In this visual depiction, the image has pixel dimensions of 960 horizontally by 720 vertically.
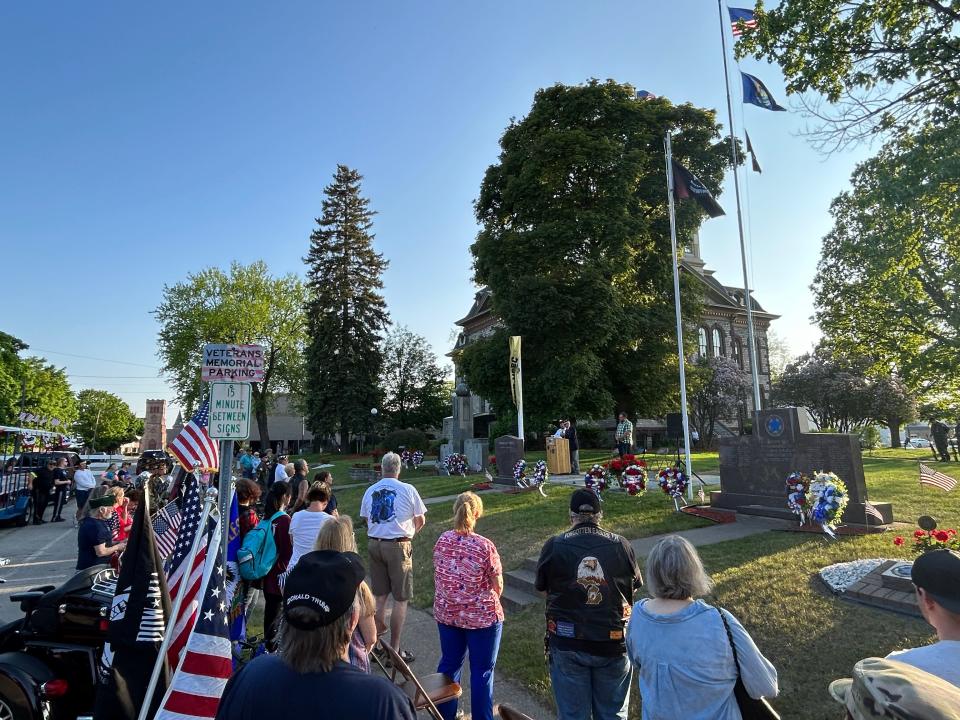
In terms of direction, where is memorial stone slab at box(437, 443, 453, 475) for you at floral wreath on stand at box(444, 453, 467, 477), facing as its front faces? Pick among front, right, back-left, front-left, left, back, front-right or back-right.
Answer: back

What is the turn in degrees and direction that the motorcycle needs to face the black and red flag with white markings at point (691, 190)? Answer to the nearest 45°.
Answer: approximately 135° to its right

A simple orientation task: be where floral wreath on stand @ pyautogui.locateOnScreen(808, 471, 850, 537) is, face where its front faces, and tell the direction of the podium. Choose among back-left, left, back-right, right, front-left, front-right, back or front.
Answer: right

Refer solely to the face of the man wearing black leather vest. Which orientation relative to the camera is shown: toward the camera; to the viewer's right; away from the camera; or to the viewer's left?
away from the camera

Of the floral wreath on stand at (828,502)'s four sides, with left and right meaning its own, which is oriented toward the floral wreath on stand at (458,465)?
right

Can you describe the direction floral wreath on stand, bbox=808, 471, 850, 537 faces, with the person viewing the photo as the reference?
facing the viewer and to the left of the viewer

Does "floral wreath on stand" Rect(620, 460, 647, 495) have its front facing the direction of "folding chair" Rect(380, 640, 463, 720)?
yes

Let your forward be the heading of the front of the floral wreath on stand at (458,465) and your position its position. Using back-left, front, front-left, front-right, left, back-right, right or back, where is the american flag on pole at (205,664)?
front

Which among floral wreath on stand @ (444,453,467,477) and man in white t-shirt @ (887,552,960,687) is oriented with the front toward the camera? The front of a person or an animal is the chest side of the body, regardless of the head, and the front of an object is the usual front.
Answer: the floral wreath on stand

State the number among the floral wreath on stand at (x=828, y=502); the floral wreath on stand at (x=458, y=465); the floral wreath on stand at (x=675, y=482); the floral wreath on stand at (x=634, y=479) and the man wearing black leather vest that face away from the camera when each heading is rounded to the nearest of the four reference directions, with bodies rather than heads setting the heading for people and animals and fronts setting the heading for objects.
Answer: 1

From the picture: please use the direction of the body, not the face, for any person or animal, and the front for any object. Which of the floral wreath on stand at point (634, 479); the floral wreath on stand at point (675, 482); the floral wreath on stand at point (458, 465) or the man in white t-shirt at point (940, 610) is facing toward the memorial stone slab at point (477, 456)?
the man in white t-shirt

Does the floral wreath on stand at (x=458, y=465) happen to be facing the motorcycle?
yes

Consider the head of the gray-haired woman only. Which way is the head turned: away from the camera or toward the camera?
away from the camera

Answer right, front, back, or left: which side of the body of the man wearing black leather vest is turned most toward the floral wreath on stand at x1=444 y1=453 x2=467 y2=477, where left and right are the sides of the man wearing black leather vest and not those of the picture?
front

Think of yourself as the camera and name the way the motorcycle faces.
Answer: facing away from the viewer and to the left of the viewer

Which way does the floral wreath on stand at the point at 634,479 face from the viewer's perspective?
toward the camera

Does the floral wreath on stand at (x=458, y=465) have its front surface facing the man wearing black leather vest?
yes

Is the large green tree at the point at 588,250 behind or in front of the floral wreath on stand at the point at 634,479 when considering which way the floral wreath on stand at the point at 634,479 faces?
behind

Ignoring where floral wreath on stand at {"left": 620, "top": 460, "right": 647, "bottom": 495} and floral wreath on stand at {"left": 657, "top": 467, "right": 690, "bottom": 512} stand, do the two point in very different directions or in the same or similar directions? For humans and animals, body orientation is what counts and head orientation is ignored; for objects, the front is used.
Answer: same or similar directions

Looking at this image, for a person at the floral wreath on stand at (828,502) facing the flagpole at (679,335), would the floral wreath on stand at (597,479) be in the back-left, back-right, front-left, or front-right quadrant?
front-left

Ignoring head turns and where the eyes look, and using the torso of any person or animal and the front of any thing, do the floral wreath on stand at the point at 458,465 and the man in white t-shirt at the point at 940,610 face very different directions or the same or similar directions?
very different directions

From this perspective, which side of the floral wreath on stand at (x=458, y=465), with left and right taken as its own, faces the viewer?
front

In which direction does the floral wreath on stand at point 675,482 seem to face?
toward the camera
